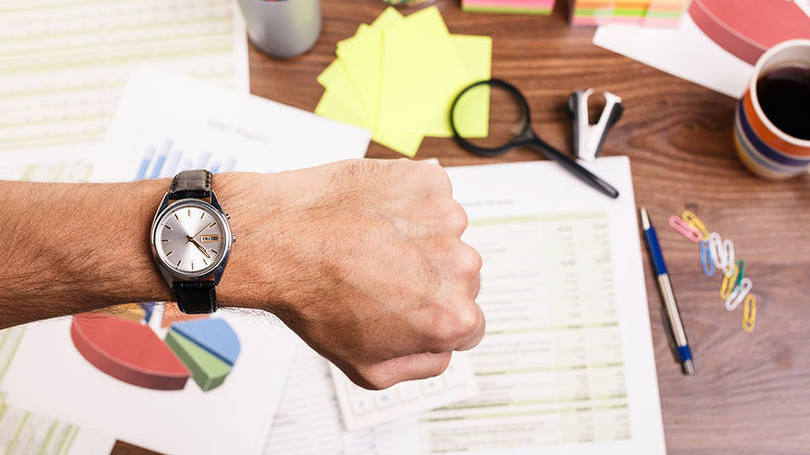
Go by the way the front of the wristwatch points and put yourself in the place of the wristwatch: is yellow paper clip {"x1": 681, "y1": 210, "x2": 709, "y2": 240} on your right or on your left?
on your left

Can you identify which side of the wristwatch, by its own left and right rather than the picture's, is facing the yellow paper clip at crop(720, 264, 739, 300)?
left

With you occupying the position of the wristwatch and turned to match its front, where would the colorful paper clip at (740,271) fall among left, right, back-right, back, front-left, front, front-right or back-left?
left

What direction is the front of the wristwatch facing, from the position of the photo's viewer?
facing the viewer

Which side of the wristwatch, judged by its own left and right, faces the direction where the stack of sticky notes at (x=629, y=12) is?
left
